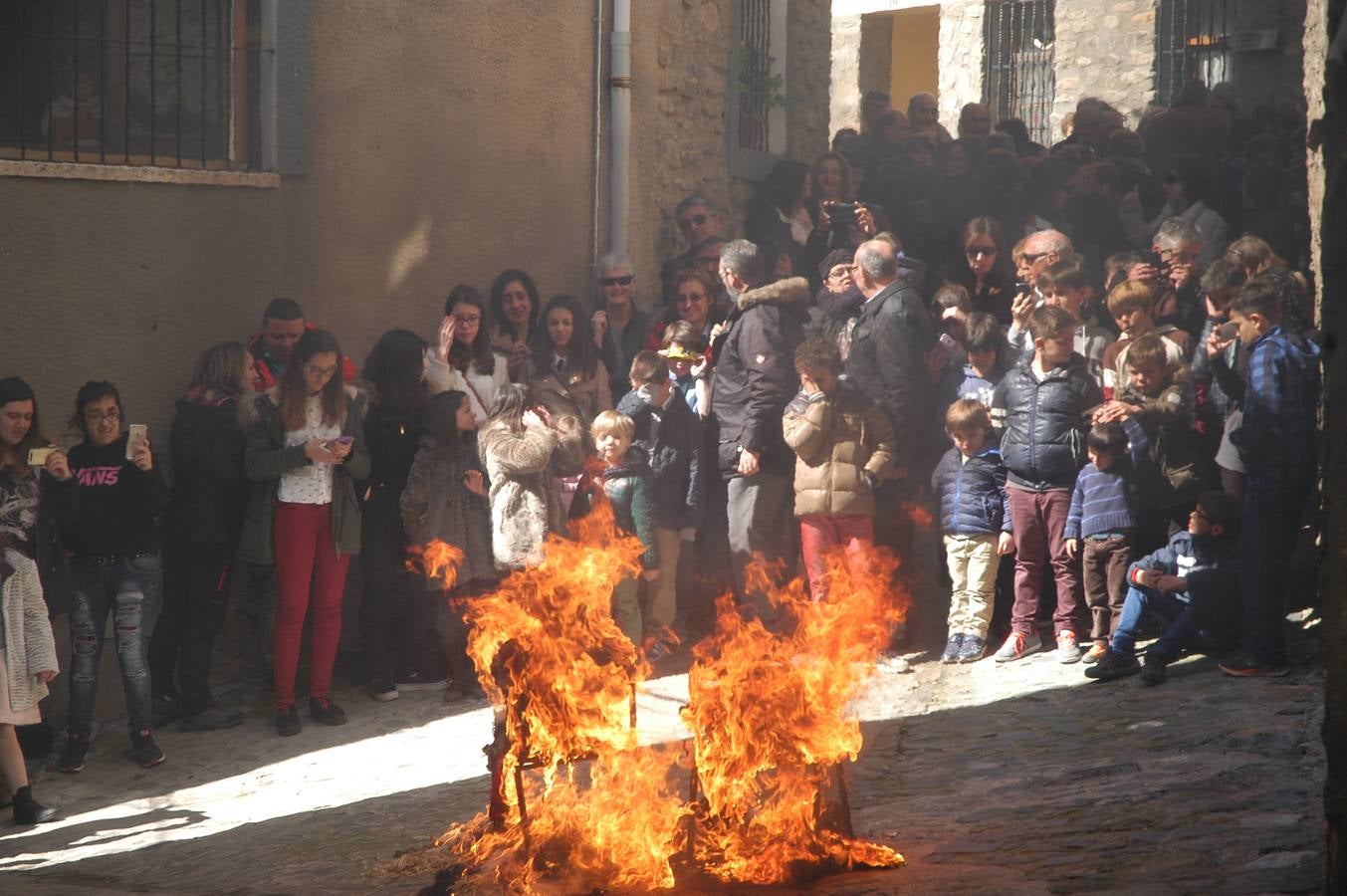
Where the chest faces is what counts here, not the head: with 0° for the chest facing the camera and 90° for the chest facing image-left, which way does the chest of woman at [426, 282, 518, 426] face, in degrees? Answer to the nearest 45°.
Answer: approximately 0°

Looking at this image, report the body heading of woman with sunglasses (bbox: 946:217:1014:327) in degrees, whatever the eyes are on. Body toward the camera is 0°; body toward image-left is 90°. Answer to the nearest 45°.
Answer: approximately 0°

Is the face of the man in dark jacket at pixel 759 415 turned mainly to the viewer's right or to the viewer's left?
to the viewer's left

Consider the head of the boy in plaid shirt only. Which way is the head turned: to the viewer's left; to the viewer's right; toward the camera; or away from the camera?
to the viewer's left

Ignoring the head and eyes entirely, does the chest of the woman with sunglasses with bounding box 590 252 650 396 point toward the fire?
yes

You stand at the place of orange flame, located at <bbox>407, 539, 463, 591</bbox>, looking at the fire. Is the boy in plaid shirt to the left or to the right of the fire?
left
